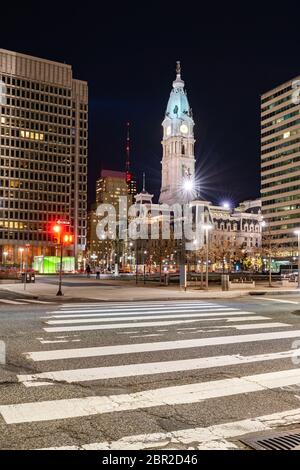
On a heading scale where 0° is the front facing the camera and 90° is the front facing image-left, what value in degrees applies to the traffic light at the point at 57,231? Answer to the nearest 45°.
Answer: approximately 0°

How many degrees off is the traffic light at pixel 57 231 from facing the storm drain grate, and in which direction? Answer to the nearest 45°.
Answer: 0° — it already faces it
